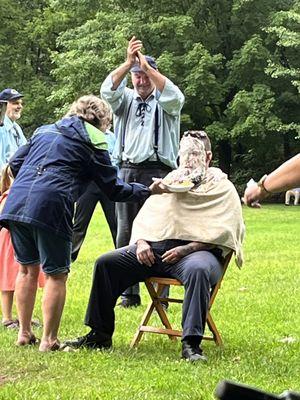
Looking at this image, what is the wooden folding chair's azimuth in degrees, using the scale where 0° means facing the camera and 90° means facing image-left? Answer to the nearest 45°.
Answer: approximately 45°

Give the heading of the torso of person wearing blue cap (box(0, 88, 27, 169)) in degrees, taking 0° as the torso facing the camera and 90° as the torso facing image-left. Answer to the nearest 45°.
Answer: approximately 315°

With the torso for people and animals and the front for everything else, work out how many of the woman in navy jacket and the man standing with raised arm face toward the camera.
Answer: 1

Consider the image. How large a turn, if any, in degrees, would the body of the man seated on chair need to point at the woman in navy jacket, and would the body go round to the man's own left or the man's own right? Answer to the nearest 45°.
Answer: approximately 45° to the man's own right

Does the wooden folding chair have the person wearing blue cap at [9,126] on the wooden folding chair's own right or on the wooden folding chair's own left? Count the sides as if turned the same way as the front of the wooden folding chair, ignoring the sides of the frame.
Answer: on the wooden folding chair's own right

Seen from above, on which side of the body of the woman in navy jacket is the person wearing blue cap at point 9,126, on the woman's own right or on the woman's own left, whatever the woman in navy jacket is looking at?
on the woman's own left

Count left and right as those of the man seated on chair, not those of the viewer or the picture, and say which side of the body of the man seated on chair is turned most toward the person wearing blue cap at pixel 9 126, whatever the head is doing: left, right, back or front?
right
